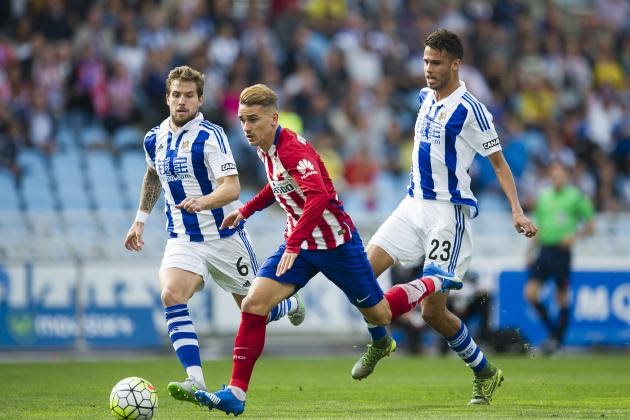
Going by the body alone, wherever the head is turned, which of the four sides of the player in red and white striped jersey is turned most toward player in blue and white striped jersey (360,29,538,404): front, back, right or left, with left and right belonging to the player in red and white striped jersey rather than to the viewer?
back

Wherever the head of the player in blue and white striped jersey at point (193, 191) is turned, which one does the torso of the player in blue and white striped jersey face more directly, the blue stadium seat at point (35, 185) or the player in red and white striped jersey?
the player in red and white striped jersey

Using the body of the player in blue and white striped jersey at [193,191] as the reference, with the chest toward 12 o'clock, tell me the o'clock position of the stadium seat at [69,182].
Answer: The stadium seat is roughly at 4 o'clock from the player in blue and white striped jersey.

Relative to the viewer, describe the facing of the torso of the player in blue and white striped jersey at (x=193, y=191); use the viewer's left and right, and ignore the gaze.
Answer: facing the viewer and to the left of the viewer

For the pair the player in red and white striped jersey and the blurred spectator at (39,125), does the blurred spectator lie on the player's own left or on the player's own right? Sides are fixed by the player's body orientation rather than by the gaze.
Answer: on the player's own right

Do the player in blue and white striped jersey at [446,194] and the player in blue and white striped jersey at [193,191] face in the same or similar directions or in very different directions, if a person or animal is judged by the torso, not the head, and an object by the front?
same or similar directions

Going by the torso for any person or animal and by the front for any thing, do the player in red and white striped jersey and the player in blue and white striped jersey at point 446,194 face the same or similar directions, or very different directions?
same or similar directions

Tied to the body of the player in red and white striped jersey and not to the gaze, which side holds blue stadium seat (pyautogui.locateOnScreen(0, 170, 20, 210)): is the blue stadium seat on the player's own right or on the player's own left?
on the player's own right

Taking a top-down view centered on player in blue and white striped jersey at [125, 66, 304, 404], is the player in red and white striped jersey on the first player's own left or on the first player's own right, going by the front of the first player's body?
on the first player's own left

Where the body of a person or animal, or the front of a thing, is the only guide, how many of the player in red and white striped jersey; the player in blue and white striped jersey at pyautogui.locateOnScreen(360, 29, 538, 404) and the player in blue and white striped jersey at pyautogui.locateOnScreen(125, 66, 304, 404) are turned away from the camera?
0

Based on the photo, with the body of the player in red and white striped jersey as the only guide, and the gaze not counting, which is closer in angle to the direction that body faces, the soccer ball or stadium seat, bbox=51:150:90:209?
the soccer ball

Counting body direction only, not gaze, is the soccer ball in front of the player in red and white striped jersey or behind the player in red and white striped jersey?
in front
